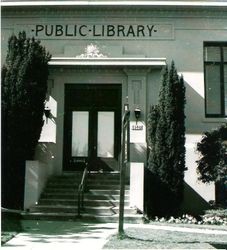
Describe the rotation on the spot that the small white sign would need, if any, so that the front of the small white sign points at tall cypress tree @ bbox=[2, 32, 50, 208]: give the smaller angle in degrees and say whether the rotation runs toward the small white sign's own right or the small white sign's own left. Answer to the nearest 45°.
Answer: approximately 45° to the small white sign's own right

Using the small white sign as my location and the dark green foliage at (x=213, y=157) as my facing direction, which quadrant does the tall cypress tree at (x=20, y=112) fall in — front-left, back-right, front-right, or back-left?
back-right

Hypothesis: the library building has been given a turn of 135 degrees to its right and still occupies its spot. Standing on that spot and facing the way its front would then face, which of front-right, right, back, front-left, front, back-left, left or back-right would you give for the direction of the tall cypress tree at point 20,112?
left

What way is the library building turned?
toward the camera
